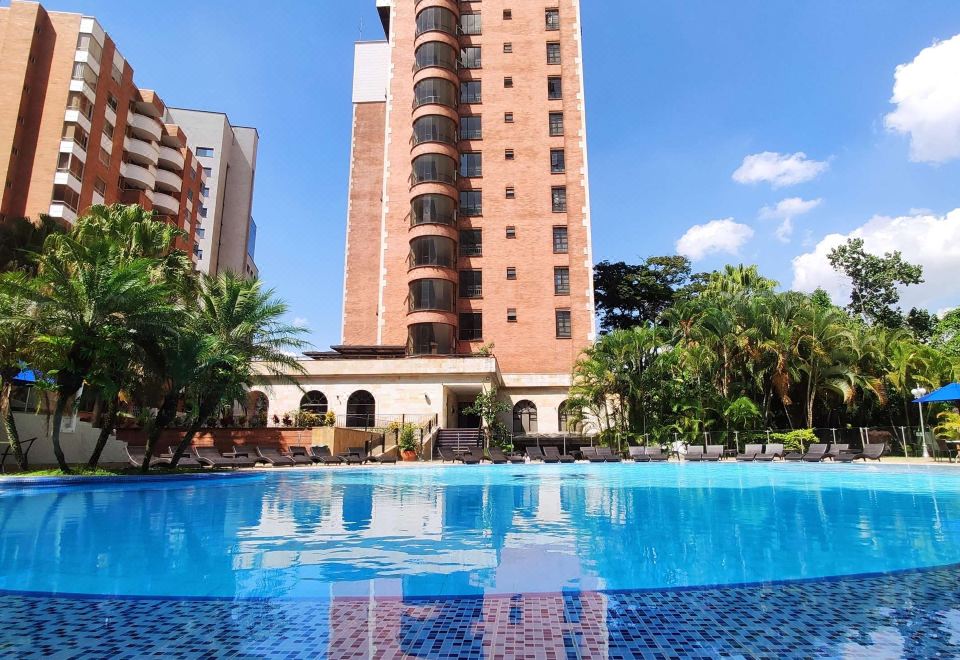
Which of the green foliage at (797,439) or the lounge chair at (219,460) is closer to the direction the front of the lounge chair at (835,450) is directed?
the lounge chair

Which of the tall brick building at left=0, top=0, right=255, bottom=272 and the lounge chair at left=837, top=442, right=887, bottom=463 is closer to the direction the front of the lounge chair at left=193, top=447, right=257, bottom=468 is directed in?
the lounge chair

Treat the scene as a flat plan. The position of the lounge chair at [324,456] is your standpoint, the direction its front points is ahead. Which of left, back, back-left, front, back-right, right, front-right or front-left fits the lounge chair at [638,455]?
front-left

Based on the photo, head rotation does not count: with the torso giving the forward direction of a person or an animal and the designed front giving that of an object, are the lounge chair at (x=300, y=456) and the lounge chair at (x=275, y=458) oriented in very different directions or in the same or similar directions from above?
same or similar directions

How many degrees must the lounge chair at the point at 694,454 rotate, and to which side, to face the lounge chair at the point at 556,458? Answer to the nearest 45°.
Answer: approximately 45° to its right

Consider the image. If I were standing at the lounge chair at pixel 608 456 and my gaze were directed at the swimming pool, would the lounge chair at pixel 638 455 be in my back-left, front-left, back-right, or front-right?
back-left

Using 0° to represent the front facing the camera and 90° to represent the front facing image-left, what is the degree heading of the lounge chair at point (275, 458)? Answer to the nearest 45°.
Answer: approximately 315°

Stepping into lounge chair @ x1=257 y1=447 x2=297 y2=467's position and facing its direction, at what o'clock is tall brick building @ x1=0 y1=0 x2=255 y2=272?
The tall brick building is roughly at 6 o'clock from the lounge chair.

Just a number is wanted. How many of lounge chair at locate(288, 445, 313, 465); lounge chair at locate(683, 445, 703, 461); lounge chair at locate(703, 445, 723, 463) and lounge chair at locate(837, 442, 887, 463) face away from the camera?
0

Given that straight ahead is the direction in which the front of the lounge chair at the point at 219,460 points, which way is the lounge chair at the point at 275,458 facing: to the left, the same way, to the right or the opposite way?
the same way

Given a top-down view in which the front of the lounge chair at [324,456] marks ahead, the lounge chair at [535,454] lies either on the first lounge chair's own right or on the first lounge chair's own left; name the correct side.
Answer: on the first lounge chair's own left

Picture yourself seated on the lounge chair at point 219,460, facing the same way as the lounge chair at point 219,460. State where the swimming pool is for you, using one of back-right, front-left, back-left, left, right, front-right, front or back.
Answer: front-right

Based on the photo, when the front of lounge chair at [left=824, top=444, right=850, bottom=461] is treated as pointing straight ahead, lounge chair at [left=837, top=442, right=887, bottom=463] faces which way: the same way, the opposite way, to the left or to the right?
the same way

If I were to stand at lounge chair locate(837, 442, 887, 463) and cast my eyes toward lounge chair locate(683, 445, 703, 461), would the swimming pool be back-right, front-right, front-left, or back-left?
front-left

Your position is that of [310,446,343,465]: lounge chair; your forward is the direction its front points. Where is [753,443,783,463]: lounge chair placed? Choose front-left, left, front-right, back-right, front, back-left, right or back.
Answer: front-left

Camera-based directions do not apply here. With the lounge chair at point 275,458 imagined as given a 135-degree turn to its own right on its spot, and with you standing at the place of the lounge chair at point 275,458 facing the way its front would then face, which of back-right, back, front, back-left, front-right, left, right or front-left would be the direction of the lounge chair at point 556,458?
back
